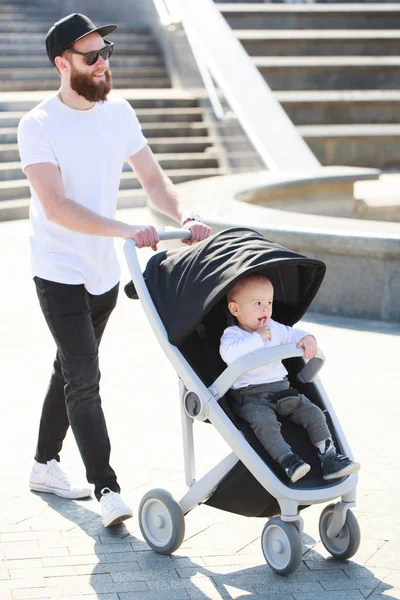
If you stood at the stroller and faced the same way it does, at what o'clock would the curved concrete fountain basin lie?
The curved concrete fountain basin is roughly at 8 o'clock from the stroller.

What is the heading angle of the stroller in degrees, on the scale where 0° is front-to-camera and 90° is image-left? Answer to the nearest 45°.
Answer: approximately 315°

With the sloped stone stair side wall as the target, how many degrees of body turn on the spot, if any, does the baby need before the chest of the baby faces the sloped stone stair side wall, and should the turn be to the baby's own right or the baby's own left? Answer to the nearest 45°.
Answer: approximately 135° to the baby's own left

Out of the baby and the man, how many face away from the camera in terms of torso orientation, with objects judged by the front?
0

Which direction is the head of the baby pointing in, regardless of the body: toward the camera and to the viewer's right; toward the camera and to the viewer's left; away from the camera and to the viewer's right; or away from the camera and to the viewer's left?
toward the camera and to the viewer's right

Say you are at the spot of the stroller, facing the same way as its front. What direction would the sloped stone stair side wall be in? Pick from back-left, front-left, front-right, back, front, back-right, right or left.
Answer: back-left

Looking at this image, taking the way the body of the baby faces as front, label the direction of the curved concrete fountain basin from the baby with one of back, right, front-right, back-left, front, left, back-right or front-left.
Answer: back-left

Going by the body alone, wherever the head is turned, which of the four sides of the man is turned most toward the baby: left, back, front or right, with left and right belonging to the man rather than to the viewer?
front

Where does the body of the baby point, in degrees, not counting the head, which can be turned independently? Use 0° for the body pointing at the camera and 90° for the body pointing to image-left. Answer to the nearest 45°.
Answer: approximately 315°

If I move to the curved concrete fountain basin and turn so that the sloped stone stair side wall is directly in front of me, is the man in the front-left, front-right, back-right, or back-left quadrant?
back-left

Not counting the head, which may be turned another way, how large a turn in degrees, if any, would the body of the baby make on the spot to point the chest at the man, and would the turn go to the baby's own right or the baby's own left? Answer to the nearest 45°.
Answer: approximately 180°

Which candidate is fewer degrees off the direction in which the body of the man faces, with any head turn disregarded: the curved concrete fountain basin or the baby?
the baby
